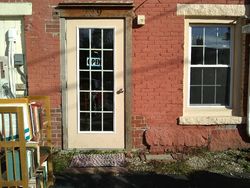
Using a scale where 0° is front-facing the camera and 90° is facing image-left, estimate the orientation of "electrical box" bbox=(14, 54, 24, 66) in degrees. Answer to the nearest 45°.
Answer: approximately 0°

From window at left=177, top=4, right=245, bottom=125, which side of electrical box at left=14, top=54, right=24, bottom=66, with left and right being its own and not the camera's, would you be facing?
left

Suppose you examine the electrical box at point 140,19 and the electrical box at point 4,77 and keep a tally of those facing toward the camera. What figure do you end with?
2

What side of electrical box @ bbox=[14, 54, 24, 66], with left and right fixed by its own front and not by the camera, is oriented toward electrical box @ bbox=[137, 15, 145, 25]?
left

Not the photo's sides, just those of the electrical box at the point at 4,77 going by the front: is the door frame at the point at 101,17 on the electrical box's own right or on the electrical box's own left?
on the electrical box's own left

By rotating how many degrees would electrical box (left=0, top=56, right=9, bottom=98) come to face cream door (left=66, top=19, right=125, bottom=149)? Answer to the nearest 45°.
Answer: approximately 90° to its left
